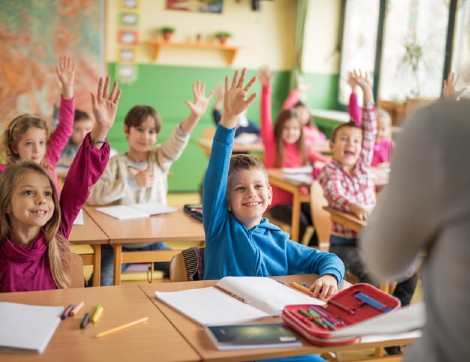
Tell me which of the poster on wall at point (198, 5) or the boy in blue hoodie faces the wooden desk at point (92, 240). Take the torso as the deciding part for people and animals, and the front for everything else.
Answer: the poster on wall

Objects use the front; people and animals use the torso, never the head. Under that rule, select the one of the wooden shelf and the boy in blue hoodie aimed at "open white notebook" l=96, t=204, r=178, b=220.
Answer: the wooden shelf

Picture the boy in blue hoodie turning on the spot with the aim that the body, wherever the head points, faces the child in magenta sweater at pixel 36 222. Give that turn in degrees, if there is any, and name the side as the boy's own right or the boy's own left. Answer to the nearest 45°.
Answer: approximately 90° to the boy's own right

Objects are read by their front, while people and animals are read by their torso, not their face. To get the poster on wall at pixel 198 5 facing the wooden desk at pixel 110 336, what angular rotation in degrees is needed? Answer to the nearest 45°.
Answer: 0° — it already faces it

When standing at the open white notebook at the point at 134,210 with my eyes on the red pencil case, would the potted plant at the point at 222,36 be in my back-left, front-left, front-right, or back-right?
back-left

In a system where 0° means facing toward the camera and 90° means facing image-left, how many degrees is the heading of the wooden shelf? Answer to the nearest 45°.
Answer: approximately 0°

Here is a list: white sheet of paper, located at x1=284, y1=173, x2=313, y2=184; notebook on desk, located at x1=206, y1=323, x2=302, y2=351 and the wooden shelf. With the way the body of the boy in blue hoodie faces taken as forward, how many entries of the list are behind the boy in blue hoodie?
2

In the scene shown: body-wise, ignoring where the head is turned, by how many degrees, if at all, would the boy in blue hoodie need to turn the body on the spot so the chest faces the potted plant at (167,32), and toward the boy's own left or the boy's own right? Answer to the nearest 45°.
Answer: approximately 180°

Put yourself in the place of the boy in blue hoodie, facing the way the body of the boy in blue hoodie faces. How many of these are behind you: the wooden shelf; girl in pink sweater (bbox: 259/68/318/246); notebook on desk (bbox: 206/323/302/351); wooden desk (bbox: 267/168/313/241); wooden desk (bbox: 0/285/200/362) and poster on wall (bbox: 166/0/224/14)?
4
